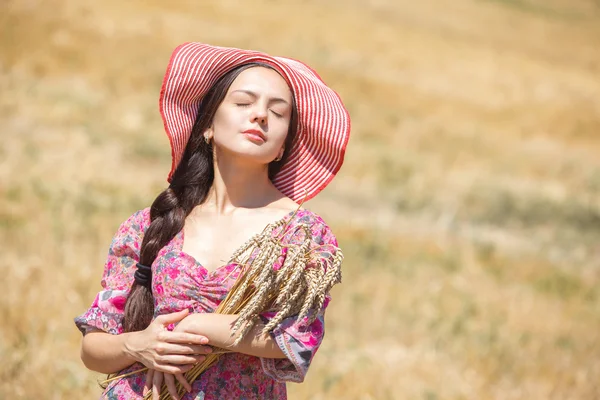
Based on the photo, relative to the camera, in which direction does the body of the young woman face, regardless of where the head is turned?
toward the camera
